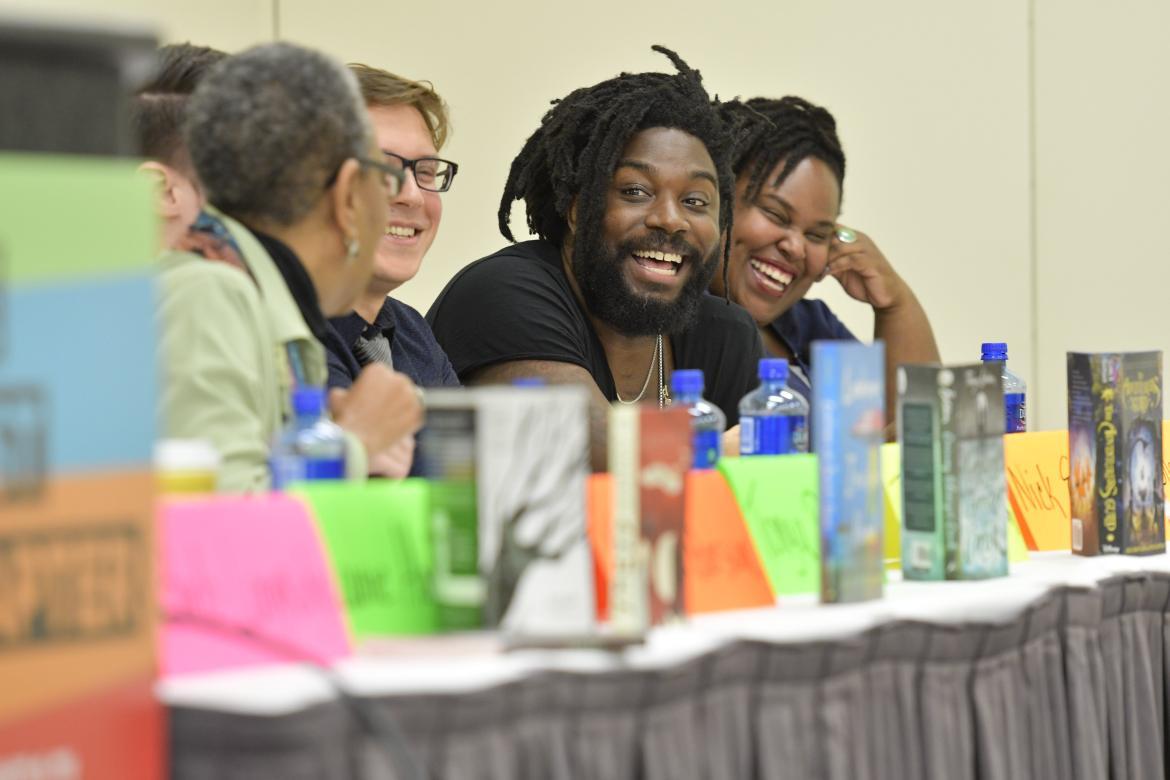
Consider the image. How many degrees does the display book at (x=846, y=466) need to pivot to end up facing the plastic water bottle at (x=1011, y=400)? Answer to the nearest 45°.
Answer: approximately 135° to its left

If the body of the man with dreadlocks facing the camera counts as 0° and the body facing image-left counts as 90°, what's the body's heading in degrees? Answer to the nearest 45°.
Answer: approximately 315°

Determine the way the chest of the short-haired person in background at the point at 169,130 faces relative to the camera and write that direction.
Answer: to the viewer's right

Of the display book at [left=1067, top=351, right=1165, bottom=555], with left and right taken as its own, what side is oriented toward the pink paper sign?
right

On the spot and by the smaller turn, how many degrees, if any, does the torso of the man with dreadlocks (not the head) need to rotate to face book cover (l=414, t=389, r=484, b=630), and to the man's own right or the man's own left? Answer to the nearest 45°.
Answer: approximately 45° to the man's own right

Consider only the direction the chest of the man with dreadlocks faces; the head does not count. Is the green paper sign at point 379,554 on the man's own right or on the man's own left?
on the man's own right

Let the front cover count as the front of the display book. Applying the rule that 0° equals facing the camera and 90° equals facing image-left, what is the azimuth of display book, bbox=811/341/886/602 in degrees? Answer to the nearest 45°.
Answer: approximately 315°

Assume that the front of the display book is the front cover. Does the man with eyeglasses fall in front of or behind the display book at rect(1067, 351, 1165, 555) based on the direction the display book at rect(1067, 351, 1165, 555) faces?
behind

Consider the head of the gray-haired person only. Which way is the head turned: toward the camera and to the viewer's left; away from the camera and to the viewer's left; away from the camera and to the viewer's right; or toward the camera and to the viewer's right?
away from the camera and to the viewer's right

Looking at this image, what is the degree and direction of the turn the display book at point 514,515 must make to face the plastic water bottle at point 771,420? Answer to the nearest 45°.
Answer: approximately 90° to its left
